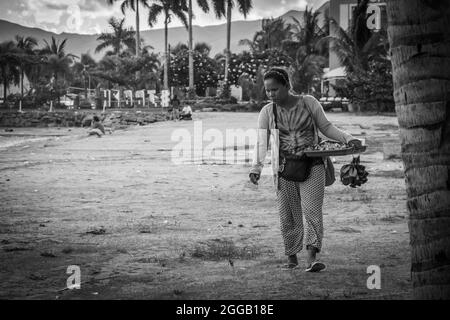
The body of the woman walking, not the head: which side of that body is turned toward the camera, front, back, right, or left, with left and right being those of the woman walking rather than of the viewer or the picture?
front

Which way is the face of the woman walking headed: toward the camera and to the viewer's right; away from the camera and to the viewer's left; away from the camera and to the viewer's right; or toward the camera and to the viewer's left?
toward the camera and to the viewer's left

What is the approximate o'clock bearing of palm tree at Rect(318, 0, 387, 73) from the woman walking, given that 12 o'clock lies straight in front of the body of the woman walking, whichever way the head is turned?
The palm tree is roughly at 6 o'clock from the woman walking.

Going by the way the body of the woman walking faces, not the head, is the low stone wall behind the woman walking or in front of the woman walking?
behind
